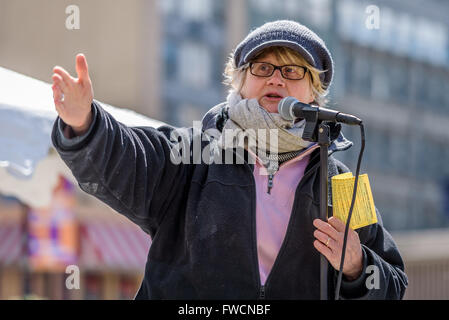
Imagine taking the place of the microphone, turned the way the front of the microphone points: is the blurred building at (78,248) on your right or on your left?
on your right

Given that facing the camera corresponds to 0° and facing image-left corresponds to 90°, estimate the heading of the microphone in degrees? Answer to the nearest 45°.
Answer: approximately 90°

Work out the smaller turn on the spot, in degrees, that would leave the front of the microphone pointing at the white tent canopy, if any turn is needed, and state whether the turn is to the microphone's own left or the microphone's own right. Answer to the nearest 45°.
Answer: approximately 45° to the microphone's own right
